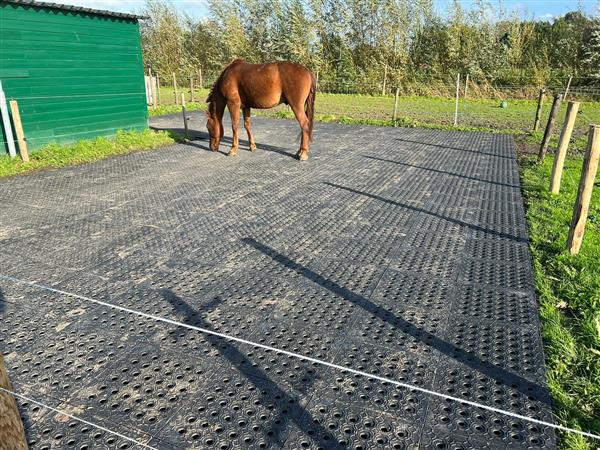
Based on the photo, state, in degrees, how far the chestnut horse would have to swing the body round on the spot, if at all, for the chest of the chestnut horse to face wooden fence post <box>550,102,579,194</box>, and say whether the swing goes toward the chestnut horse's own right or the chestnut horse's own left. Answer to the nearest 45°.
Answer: approximately 135° to the chestnut horse's own left

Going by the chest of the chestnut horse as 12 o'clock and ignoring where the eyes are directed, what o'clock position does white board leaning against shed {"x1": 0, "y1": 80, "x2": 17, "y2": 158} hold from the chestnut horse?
The white board leaning against shed is roughly at 12 o'clock from the chestnut horse.

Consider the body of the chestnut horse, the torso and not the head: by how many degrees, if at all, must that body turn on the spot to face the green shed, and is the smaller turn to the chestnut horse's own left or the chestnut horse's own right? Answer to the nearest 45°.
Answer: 0° — it already faces it

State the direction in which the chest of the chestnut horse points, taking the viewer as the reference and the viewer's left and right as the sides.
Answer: facing to the left of the viewer

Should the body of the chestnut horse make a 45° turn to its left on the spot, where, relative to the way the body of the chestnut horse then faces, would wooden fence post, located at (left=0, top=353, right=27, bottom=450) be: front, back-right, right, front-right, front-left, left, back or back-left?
front-left

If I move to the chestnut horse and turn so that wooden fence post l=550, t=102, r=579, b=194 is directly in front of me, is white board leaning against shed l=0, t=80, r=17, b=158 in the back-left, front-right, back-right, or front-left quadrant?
back-right

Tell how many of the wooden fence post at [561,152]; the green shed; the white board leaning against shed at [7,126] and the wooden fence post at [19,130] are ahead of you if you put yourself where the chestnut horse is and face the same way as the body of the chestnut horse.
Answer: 3

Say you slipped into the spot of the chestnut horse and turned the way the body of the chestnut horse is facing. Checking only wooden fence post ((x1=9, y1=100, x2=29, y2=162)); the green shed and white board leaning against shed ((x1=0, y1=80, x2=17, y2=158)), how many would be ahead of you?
3

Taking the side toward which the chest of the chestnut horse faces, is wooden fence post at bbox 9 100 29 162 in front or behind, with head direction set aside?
in front

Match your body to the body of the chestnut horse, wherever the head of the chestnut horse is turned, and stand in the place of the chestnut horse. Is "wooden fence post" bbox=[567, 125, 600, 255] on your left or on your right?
on your left

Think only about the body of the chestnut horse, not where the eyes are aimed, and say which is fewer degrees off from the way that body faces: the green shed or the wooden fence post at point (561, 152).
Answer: the green shed
